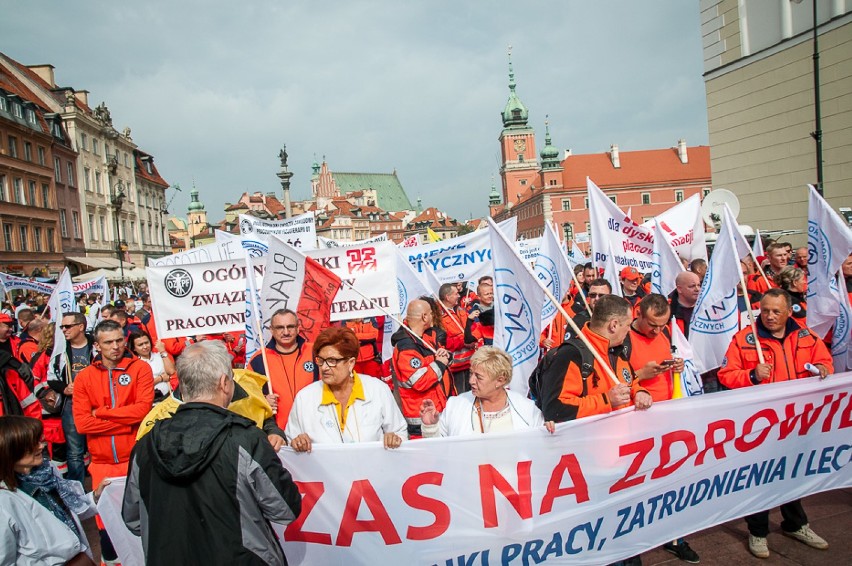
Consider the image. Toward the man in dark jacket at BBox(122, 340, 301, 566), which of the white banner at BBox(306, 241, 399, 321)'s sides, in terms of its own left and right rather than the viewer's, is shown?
front

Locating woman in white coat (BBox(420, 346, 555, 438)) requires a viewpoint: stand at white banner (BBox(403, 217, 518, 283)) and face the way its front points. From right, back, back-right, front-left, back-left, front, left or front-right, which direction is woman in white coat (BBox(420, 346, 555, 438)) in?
front

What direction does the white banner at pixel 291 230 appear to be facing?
toward the camera

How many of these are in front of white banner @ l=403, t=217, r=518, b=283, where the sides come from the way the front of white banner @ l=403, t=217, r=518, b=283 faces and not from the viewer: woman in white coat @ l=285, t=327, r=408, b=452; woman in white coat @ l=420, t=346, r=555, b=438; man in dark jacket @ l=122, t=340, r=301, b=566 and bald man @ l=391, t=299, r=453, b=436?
4

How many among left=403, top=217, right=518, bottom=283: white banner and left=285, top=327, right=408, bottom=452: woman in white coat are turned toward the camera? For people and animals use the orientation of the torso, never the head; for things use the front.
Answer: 2

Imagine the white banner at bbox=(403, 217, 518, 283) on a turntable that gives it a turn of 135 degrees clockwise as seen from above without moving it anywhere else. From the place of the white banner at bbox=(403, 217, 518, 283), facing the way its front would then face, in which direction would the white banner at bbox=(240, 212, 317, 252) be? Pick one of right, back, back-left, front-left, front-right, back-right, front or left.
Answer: front-left

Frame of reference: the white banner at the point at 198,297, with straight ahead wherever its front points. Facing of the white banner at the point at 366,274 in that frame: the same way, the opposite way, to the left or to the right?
the same way

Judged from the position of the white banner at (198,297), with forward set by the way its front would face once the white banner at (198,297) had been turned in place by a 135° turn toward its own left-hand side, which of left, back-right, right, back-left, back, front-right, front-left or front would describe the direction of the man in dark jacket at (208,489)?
back-right

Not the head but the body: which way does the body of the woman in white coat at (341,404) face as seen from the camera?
toward the camera

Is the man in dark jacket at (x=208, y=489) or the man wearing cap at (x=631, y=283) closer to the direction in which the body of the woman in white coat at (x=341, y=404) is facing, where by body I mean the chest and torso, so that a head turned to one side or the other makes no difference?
the man in dark jacket

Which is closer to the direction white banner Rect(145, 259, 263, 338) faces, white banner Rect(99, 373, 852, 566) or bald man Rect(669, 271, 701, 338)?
the white banner

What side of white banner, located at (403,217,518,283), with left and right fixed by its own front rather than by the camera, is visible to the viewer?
front

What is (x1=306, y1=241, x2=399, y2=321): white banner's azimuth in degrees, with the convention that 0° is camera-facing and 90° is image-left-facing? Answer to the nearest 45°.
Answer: approximately 0°

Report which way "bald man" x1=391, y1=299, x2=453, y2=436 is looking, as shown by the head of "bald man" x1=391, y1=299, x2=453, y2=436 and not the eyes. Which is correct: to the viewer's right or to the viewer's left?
to the viewer's right

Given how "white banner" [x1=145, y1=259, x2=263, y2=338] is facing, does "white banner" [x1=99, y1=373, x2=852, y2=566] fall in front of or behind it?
in front

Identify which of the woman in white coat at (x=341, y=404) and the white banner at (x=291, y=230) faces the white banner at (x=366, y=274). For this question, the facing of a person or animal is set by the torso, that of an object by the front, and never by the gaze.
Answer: the white banner at (x=291, y=230)

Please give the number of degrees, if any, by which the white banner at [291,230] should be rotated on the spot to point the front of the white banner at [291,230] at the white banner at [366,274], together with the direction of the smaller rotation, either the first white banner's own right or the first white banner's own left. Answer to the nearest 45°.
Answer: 0° — it already faces it

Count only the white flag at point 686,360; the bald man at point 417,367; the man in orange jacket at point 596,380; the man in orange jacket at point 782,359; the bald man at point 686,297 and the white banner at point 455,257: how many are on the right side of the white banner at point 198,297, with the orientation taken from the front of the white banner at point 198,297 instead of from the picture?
0

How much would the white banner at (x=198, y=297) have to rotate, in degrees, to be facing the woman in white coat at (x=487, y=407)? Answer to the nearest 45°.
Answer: approximately 45° to its left
